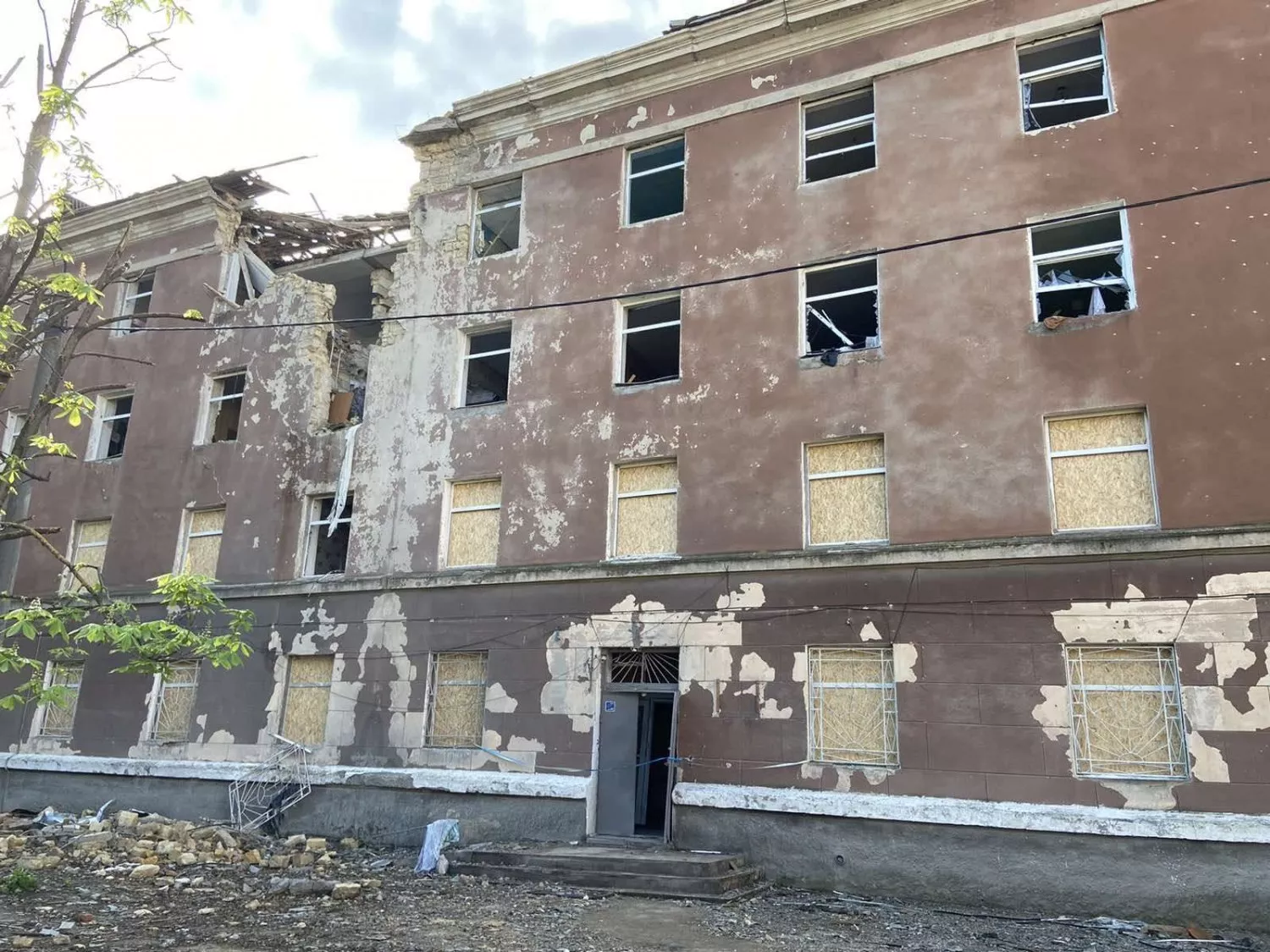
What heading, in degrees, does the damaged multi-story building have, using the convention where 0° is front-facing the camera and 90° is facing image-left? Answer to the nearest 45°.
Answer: approximately 45°
